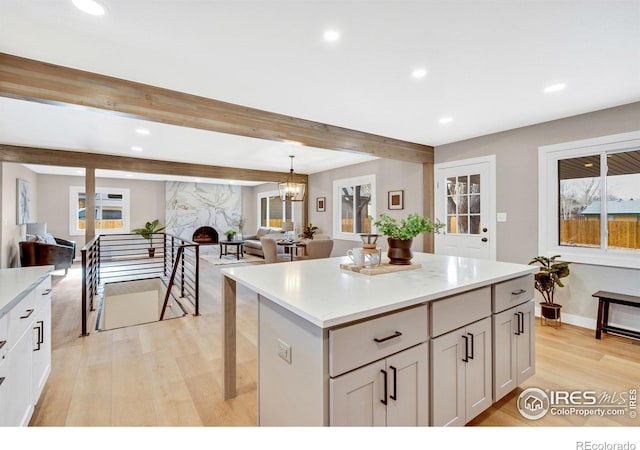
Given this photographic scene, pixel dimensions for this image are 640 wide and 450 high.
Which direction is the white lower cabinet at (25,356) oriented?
to the viewer's right

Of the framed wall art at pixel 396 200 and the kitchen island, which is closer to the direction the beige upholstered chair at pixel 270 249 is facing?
the framed wall art

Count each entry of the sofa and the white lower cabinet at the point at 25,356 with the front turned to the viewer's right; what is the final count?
1

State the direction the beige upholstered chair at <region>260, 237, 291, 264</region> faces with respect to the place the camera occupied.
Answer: facing away from the viewer and to the right of the viewer

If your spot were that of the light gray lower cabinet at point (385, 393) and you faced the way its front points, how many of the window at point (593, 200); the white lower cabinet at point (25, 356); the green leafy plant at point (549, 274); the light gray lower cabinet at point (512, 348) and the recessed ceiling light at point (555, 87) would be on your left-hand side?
4

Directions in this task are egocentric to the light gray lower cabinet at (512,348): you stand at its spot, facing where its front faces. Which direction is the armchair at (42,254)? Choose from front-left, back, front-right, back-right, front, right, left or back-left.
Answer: back-right

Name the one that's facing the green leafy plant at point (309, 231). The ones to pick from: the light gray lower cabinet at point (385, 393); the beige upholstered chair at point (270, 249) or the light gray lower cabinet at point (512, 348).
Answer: the beige upholstered chair

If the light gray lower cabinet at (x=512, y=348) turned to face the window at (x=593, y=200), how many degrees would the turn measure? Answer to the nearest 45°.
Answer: approximately 135° to its left

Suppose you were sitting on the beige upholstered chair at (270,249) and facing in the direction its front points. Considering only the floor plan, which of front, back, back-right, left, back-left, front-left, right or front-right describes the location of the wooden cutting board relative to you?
back-right
